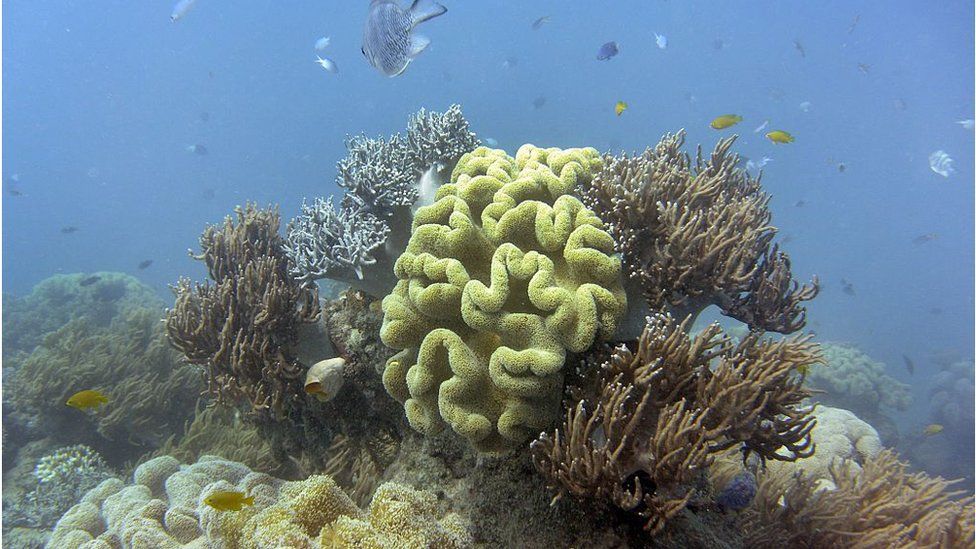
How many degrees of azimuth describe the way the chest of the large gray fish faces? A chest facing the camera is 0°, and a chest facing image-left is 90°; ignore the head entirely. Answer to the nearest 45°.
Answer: approximately 90°

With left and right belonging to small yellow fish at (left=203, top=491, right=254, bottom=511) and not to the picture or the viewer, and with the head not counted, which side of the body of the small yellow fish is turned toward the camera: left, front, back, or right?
left

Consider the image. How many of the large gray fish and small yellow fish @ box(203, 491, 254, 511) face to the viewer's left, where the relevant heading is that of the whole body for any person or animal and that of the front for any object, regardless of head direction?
2

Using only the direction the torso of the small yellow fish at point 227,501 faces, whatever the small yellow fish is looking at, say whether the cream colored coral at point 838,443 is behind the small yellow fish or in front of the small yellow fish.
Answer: behind

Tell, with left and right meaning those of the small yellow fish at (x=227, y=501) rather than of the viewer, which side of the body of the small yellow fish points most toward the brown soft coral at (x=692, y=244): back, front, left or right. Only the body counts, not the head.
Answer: back
